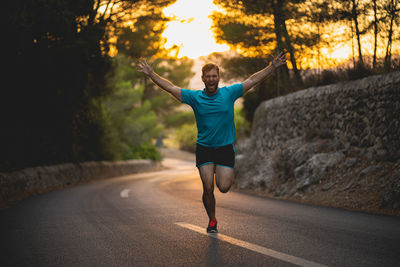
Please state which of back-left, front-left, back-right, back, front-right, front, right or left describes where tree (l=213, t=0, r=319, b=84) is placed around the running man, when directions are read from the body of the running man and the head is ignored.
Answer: back

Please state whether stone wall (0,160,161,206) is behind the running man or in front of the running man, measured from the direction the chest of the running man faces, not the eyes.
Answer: behind

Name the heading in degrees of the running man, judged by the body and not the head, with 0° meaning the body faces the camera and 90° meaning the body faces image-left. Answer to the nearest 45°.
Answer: approximately 0°

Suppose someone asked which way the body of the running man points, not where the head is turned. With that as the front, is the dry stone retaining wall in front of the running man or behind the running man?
behind
